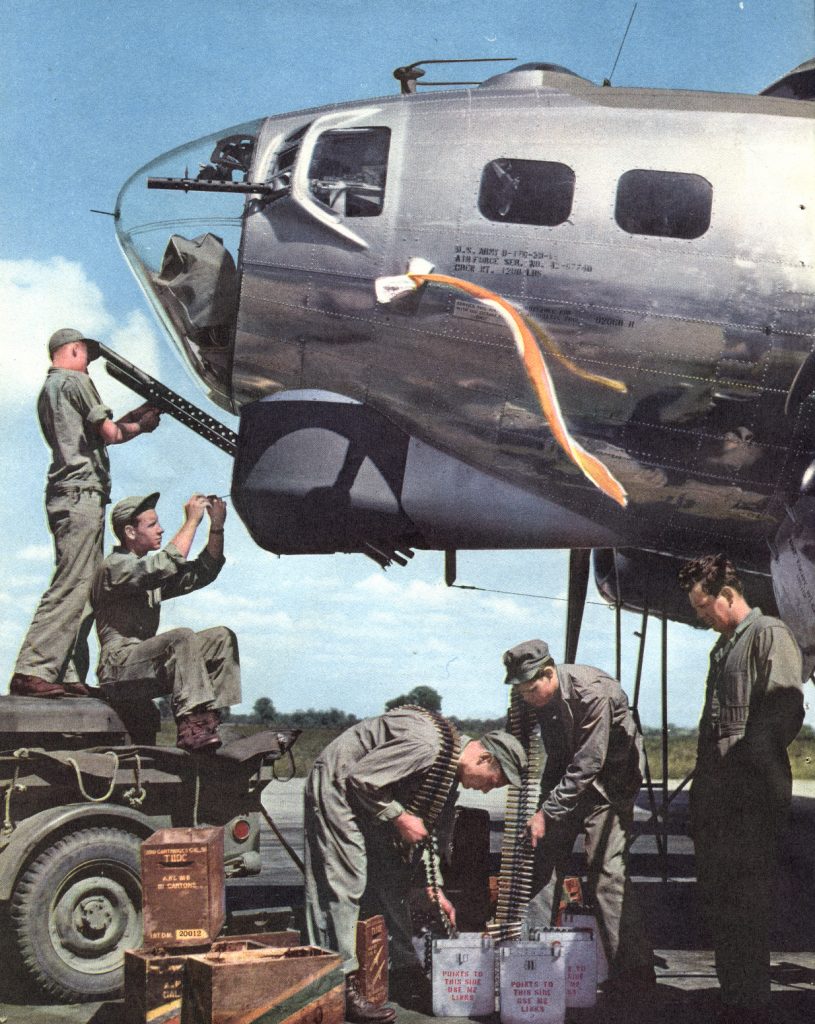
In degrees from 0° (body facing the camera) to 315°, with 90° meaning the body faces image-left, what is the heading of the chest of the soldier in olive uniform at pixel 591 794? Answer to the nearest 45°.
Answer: approximately 45°

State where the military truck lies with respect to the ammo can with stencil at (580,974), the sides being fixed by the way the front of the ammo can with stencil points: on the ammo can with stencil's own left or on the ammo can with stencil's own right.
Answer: on the ammo can with stencil's own right

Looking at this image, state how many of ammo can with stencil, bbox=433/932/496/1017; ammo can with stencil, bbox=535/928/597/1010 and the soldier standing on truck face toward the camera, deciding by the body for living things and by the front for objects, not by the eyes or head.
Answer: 2

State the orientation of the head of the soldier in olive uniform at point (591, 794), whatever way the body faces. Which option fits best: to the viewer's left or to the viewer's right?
to the viewer's left

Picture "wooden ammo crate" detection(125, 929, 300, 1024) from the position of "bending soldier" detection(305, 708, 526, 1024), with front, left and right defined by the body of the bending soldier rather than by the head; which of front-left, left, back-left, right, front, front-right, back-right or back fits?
back-right

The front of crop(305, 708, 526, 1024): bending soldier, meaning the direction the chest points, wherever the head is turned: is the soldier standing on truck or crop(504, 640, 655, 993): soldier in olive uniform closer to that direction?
the soldier in olive uniform

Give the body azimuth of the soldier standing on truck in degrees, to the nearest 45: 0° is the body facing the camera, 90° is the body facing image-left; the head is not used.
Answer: approximately 225°

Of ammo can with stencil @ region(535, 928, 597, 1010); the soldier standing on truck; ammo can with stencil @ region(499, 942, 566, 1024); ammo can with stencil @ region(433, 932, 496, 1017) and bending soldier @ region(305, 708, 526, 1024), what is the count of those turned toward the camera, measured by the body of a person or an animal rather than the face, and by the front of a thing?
3

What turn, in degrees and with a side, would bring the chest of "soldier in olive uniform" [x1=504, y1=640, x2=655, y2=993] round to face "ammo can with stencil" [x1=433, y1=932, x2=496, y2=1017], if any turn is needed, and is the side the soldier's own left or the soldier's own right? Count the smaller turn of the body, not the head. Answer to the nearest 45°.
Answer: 0° — they already face it

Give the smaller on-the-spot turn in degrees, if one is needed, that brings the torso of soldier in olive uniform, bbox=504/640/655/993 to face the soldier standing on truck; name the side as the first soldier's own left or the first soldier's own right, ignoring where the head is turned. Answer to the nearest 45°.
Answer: approximately 45° to the first soldier's own right

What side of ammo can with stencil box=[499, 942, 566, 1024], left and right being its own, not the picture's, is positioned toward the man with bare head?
left
